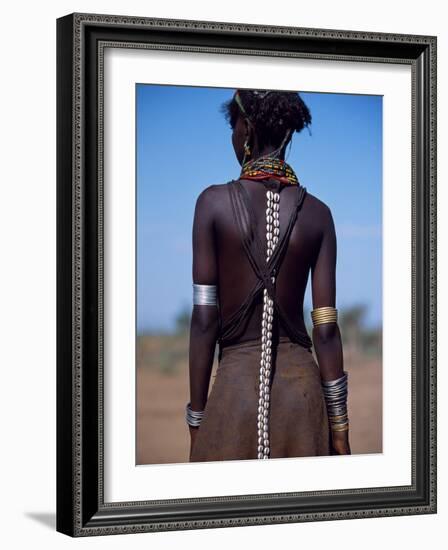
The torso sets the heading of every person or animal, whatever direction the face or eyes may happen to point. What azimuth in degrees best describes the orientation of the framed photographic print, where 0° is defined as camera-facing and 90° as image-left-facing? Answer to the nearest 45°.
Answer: approximately 315°
